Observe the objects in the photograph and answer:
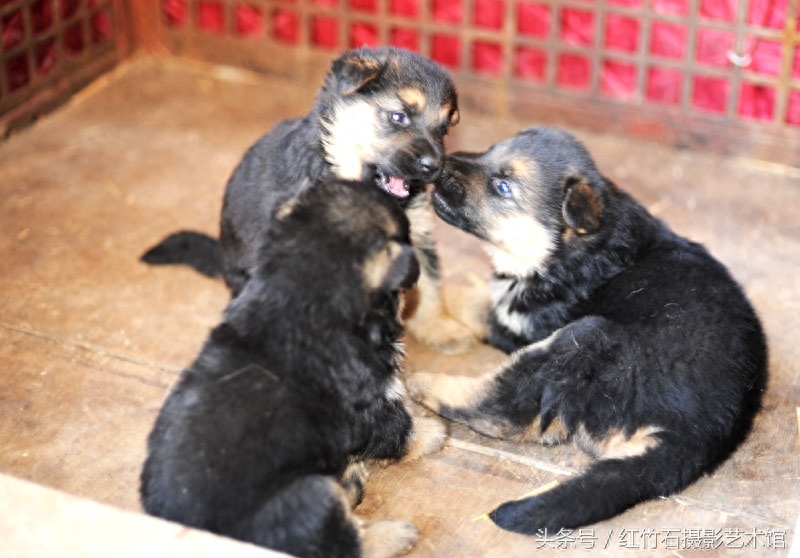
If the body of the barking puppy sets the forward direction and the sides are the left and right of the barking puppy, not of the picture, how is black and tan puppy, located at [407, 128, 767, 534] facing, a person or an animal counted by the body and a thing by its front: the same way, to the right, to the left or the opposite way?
the opposite way

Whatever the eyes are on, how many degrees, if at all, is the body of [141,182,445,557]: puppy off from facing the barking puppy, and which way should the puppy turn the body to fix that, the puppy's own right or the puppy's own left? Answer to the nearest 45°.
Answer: approximately 45° to the puppy's own left

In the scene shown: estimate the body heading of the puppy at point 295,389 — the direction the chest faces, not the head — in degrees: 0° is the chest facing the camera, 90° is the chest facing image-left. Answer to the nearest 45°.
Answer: approximately 225°

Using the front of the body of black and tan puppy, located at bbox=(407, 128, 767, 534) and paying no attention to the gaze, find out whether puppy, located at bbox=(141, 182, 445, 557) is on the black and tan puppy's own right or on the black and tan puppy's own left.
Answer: on the black and tan puppy's own left

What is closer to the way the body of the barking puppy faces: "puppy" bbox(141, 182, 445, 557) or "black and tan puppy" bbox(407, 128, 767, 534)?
the black and tan puppy

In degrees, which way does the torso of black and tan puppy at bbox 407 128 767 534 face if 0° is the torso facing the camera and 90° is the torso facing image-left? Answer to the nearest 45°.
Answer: approximately 135°

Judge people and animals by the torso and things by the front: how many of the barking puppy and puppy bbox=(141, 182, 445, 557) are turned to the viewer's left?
0

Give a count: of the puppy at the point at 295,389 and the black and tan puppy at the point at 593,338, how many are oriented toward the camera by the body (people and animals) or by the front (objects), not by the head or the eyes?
0

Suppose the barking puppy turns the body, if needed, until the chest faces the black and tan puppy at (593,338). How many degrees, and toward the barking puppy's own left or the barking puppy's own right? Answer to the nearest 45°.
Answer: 0° — it already faces it

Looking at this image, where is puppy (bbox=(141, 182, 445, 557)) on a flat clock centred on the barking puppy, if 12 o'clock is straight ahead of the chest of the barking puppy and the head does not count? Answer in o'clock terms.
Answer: The puppy is roughly at 2 o'clock from the barking puppy.

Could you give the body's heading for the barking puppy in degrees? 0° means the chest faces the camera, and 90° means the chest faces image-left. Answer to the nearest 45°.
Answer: approximately 315°
